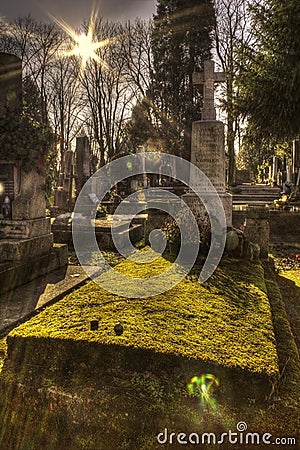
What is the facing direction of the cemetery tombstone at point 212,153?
toward the camera

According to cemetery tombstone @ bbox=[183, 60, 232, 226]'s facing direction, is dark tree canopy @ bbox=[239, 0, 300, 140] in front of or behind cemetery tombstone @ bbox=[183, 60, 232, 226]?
behind

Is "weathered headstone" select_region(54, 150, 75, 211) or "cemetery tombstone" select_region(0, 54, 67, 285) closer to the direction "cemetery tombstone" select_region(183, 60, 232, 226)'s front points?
the cemetery tombstone

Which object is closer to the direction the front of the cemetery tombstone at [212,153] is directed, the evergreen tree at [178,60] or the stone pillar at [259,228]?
the stone pillar

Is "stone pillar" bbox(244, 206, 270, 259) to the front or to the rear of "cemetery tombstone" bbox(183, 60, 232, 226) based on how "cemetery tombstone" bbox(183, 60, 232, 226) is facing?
to the front

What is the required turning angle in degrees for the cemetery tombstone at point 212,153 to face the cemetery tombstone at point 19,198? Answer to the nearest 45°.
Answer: approximately 45° to its right

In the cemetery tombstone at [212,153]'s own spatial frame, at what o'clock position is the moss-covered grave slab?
The moss-covered grave slab is roughly at 12 o'clock from the cemetery tombstone.

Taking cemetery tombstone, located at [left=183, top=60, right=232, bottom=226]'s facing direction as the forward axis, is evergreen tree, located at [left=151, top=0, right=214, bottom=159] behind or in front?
behind
